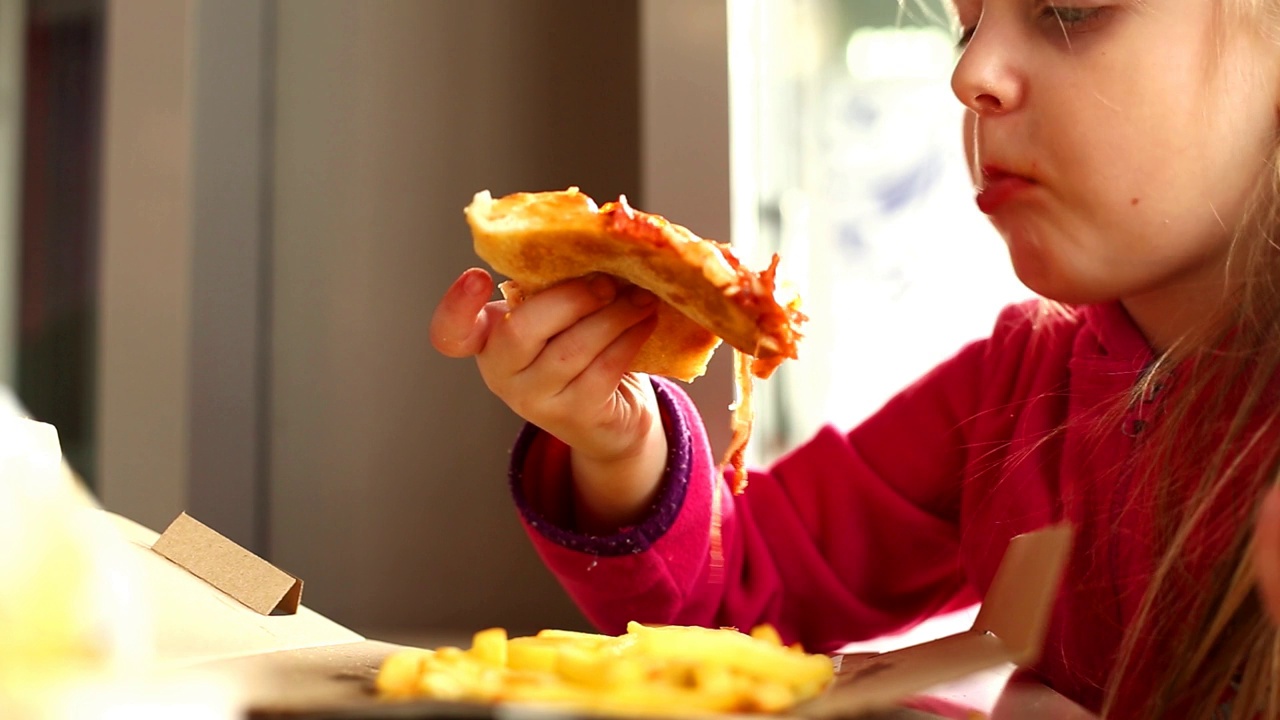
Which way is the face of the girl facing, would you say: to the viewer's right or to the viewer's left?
to the viewer's left

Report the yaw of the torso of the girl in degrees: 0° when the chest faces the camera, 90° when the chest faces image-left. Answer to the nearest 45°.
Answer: approximately 45°
